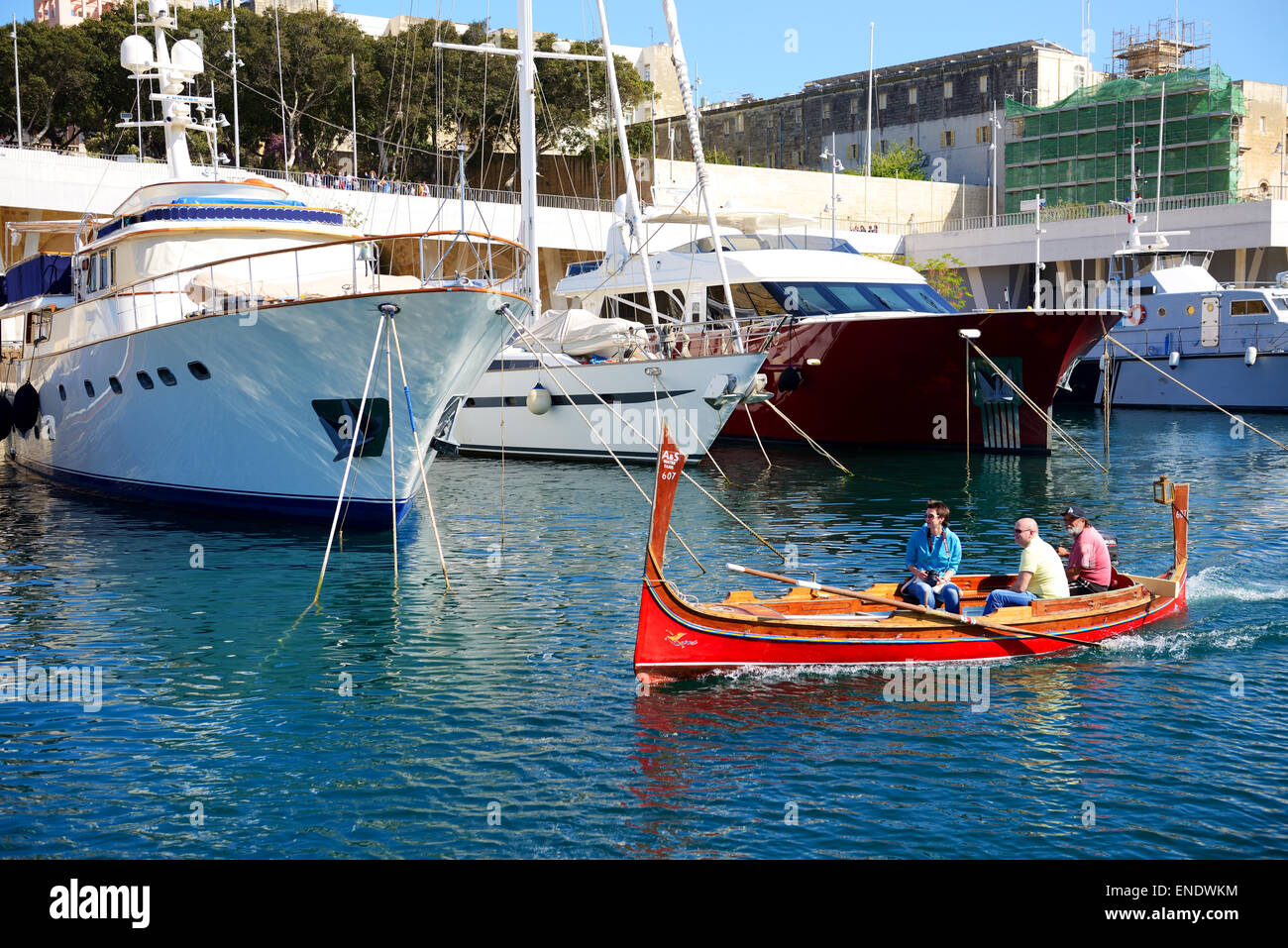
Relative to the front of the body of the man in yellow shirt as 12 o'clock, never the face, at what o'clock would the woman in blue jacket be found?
The woman in blue jacket is roughly at 12 o'clock from the man in yellow shirt.

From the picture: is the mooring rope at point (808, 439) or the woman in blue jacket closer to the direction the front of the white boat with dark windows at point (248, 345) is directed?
the woman in blue jacket

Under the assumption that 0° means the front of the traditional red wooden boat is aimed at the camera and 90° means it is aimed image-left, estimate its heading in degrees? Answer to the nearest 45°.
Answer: approximately 45°

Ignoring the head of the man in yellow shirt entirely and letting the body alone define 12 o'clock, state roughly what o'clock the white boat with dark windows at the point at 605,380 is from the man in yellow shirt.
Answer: The white boat with dark windows is roughly at 2 o'clock from the man in yellow shirt.

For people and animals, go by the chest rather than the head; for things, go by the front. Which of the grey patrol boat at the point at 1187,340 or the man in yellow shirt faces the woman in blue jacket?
the man in yellow shirt

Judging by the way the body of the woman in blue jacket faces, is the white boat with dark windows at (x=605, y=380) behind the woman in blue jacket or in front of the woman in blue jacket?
behind
